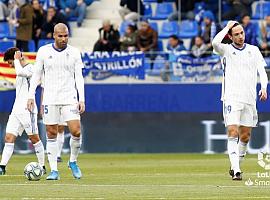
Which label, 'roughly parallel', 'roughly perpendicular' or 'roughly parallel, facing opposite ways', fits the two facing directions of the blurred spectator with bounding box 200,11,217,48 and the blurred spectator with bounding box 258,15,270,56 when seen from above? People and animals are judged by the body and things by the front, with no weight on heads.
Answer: roughly parallel

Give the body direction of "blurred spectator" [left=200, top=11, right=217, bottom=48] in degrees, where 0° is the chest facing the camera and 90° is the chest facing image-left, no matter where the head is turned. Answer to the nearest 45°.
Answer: approximately 0°

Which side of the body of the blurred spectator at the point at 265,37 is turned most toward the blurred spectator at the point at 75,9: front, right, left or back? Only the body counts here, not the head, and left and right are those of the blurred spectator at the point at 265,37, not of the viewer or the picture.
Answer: right

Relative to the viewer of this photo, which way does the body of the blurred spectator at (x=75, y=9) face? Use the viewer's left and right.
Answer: facing the viewer

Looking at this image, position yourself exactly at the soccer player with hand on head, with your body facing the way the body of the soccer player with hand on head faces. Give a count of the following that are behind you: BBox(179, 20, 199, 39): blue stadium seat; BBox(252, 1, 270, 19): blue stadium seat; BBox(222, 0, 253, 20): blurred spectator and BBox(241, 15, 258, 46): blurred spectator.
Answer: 4

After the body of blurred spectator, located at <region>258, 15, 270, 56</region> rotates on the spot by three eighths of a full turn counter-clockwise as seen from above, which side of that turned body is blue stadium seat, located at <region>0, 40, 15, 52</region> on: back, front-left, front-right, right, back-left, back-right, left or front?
back-left

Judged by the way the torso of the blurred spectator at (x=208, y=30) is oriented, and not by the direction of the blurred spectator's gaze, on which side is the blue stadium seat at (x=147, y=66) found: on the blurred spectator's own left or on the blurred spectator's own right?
on the blurred spectator's own right

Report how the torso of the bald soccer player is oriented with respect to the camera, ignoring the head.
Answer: toward the camera
